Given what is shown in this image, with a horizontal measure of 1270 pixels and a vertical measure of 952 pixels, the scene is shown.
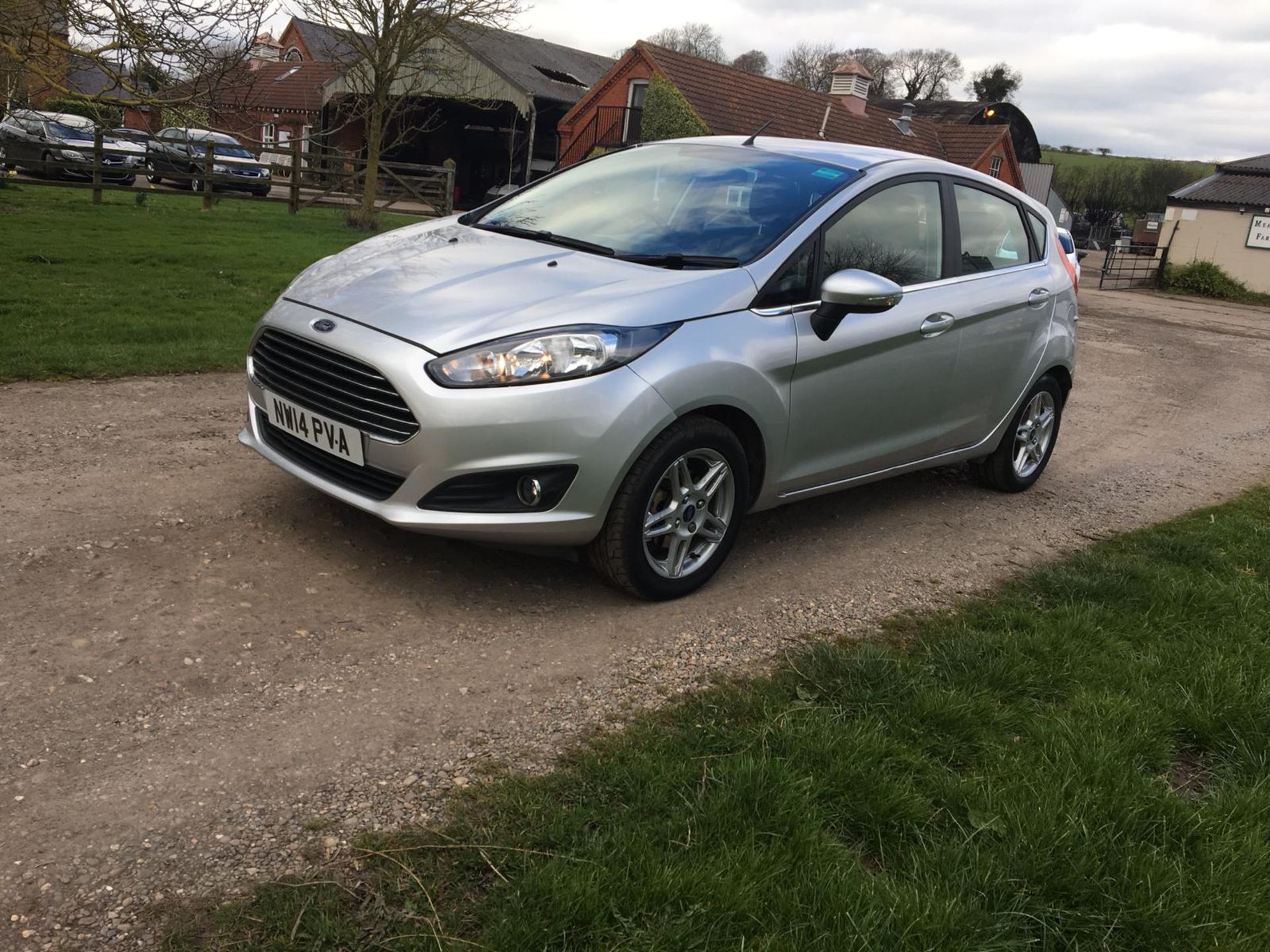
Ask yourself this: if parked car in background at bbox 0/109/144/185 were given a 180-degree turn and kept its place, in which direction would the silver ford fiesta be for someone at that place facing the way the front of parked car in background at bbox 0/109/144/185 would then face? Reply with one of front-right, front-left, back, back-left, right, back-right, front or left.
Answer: back-left

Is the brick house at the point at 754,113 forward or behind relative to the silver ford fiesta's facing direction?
behind

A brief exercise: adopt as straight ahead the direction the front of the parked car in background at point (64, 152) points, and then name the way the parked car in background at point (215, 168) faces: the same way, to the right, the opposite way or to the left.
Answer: the same way

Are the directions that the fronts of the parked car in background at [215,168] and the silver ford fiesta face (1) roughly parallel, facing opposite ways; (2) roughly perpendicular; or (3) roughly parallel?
roughly perpendicular

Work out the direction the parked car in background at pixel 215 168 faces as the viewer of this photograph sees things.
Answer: facing the viewer and to the right of the viewer

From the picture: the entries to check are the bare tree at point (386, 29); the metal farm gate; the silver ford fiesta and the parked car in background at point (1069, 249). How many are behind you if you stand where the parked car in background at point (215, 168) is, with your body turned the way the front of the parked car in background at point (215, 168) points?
0

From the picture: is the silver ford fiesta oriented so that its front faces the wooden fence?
no

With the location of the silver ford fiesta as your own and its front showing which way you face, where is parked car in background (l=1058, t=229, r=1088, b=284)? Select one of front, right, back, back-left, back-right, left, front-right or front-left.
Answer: back

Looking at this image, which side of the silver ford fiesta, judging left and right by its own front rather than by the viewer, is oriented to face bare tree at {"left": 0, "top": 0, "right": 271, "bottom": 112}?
right

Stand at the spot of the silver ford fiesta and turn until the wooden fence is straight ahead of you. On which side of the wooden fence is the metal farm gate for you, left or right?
right

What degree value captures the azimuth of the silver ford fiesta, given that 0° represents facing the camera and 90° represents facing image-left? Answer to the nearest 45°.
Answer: approximately 45°

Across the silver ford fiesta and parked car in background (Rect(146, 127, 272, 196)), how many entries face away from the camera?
0

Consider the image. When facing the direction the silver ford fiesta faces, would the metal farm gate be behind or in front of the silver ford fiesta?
behind
